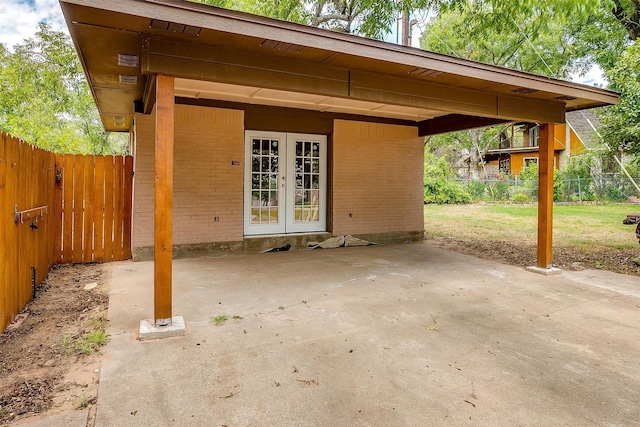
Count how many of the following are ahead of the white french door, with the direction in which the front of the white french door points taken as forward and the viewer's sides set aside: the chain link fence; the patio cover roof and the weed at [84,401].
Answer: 2

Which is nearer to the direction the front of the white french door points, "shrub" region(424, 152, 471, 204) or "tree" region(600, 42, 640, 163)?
the tree

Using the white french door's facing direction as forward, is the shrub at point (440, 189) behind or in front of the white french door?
behind

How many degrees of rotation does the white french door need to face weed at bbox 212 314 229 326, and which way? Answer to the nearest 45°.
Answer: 0° — it already faces it

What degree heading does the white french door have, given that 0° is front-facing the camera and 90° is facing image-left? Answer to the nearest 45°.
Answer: approximately 0°

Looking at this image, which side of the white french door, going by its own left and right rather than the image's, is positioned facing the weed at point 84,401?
front

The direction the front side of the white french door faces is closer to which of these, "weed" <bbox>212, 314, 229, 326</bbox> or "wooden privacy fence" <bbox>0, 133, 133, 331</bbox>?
the weed

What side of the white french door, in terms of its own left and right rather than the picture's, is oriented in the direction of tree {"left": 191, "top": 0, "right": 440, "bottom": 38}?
back
